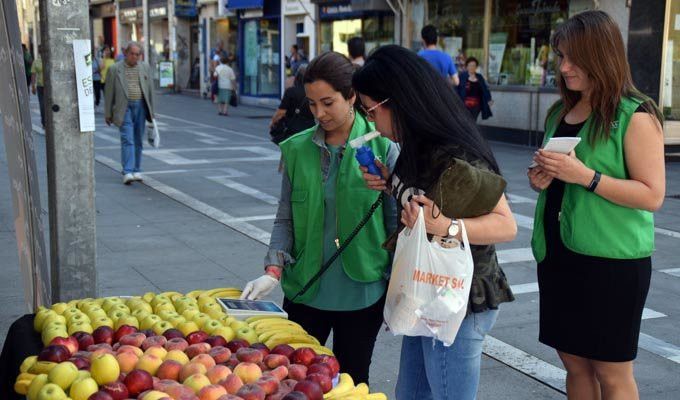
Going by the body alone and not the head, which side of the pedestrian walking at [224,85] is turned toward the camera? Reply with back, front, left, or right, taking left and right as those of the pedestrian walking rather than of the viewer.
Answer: back

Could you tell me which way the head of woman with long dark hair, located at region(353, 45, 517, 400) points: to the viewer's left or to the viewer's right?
to the viewer's left

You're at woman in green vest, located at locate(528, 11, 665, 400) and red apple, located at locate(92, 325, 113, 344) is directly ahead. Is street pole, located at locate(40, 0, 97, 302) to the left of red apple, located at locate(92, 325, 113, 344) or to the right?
right

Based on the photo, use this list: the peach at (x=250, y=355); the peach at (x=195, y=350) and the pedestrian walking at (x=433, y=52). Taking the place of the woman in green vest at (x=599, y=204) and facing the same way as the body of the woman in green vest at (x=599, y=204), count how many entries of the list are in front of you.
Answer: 2

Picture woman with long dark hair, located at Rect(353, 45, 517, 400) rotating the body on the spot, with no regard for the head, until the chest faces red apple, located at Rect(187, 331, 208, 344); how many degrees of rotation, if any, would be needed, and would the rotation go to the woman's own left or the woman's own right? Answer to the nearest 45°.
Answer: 0° — they already face it

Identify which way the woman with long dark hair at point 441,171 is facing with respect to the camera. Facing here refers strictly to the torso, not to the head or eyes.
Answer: to the viewer's left

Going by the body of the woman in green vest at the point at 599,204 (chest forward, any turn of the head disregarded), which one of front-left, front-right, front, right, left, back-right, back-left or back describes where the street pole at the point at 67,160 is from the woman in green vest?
front-right
